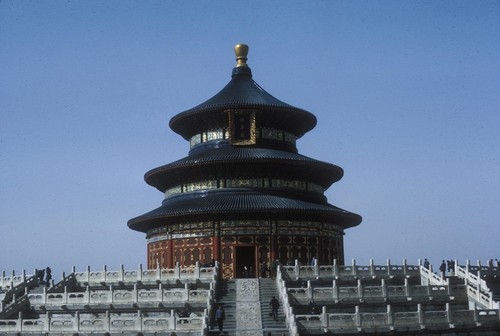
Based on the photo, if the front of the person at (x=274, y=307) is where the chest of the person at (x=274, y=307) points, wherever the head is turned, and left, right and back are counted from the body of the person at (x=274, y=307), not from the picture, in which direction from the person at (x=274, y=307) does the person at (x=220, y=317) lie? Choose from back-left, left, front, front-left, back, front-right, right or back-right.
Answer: back-left

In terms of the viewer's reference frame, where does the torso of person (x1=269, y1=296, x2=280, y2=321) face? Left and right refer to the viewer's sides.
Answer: facing away from the viewer

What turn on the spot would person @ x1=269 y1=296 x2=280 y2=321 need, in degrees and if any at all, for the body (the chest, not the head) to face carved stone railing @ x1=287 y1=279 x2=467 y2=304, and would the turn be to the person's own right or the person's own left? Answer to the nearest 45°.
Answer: approximately 45° to the person's own right

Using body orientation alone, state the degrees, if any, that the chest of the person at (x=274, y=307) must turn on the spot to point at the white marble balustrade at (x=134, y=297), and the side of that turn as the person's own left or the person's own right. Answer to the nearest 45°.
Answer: approximately 45° to the person's own left

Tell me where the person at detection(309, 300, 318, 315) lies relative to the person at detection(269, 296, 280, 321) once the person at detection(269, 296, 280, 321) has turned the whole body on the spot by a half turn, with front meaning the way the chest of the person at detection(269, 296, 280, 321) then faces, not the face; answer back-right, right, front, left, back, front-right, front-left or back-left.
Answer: back-left

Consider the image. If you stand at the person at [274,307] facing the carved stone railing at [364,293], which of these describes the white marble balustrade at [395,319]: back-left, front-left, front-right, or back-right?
front-right

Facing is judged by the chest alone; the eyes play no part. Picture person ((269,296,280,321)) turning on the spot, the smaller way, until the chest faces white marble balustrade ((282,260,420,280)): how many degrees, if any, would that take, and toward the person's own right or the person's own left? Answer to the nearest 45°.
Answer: approximately 45° to the person's own right

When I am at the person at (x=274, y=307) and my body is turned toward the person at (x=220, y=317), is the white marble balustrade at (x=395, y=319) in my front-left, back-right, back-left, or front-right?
back-left

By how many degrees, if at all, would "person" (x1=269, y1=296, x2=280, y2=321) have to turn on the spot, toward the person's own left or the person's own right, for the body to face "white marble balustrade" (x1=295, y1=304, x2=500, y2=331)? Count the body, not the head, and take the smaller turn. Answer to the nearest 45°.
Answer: approximately 90° to the person's own right

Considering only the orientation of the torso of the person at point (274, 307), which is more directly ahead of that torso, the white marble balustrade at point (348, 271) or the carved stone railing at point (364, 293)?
the white marble balustrade

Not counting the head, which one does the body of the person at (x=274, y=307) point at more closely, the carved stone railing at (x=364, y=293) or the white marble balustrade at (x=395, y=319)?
the carved stone railing

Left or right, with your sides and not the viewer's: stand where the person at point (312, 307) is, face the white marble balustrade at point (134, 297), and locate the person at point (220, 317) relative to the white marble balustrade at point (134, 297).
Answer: left
